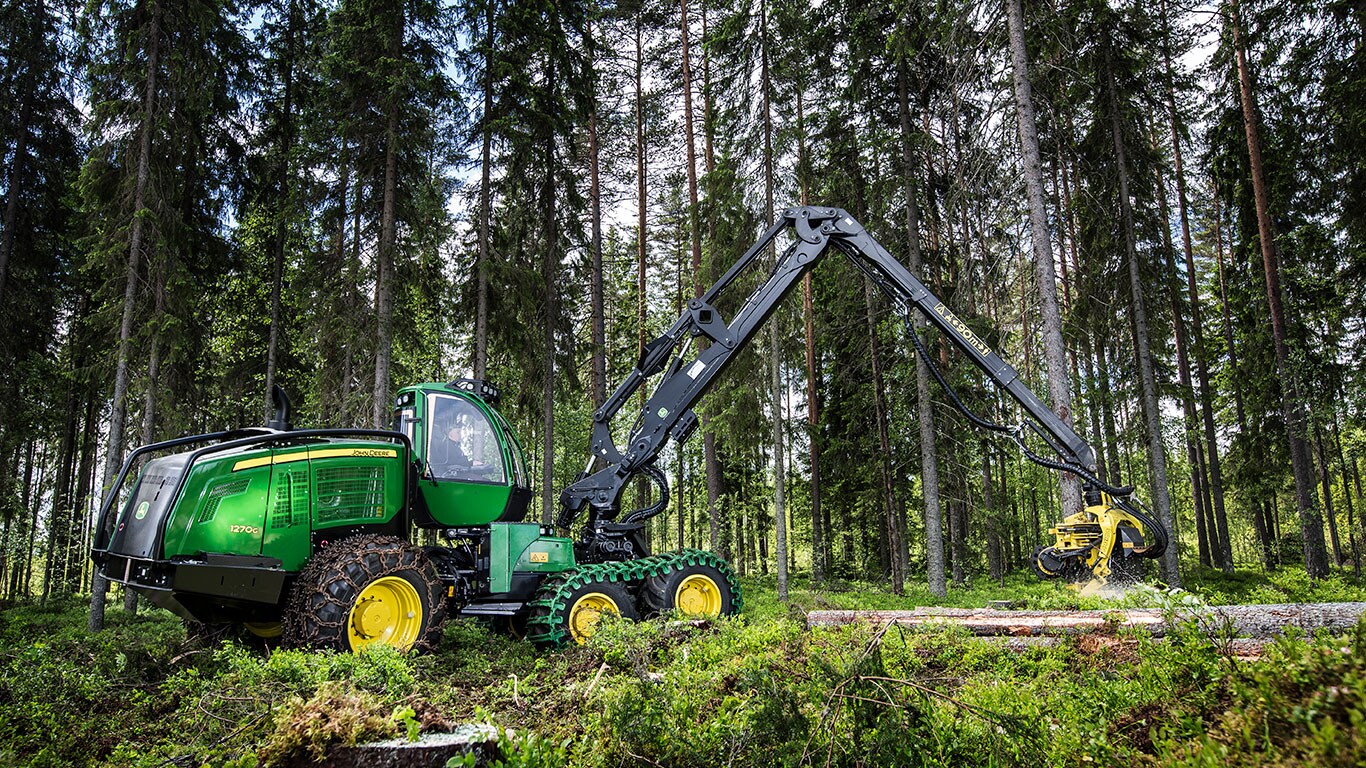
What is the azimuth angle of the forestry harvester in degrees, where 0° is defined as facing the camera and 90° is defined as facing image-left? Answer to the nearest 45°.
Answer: approximately 225°

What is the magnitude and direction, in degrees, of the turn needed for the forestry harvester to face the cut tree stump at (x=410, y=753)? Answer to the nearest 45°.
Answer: approximately 135° to its right
